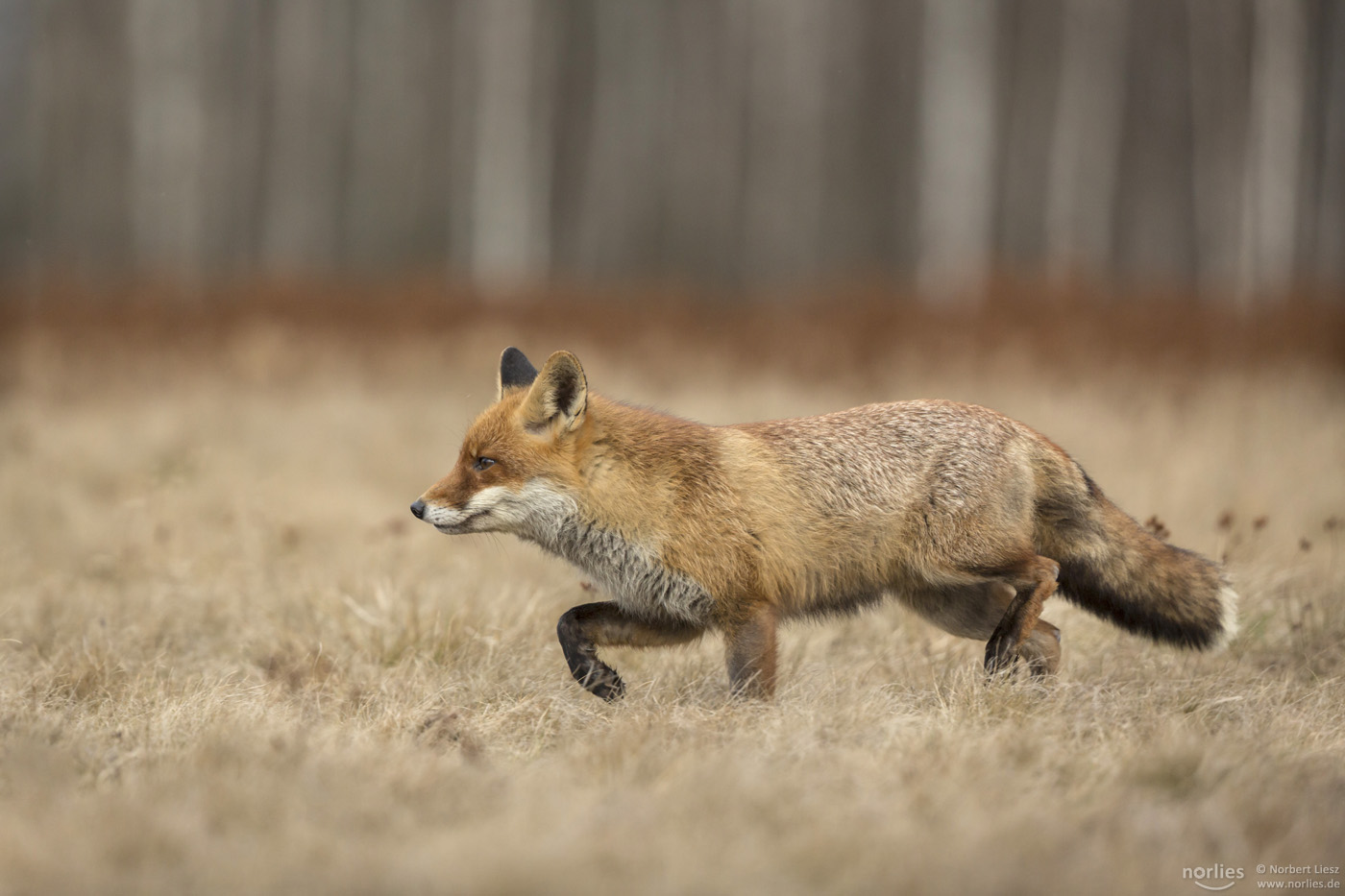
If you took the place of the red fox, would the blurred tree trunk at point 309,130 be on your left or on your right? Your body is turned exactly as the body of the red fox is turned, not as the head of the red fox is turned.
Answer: on your right

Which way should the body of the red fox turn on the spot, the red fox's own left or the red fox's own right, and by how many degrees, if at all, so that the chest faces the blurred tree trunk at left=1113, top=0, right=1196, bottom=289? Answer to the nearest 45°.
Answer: approximately 90° to the red fox's own right

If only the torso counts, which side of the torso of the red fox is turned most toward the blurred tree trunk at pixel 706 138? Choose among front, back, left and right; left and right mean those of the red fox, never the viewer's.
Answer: right

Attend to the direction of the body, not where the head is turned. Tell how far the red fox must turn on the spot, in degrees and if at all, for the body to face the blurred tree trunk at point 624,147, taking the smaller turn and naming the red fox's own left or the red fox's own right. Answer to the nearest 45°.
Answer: approximately 90° to the red fox's own right

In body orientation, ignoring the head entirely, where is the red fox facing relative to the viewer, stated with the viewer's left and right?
facing to the left of the viewer

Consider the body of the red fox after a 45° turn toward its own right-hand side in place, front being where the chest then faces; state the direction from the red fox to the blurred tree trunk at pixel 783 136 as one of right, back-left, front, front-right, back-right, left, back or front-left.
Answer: front-right

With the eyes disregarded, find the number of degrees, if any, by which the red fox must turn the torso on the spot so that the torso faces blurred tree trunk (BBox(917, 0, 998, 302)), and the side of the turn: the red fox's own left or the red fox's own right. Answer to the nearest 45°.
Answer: approximately 90° to the red fox's own right

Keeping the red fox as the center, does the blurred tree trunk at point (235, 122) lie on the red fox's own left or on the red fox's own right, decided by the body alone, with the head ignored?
on the red fox's own right
